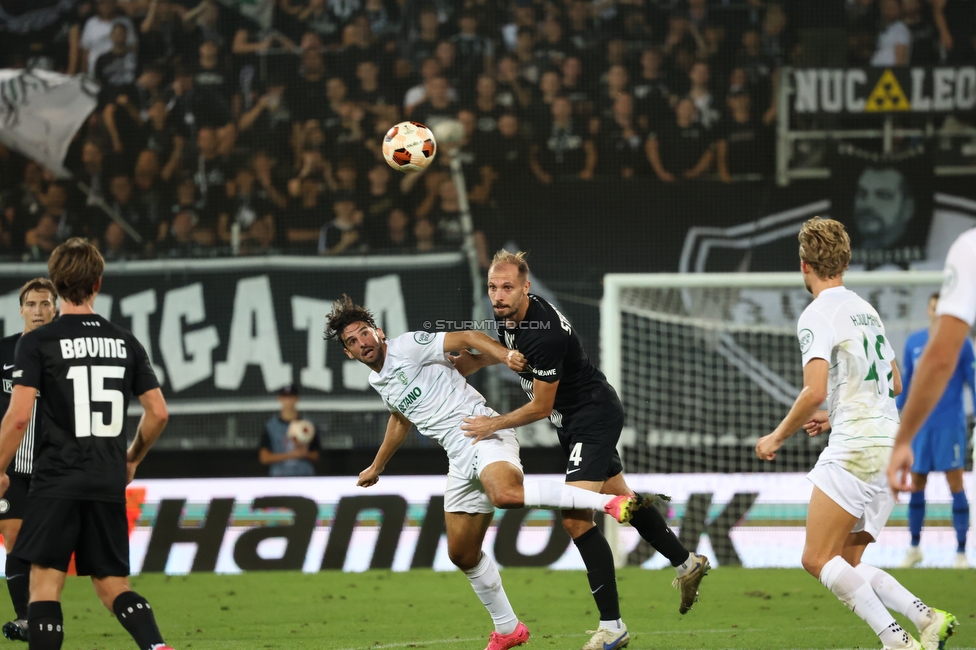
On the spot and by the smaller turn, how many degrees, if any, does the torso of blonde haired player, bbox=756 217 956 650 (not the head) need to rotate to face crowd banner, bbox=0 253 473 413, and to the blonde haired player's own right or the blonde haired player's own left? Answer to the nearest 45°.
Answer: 0° — they already face it

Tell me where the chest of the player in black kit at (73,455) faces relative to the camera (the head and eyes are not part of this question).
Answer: away from the camera

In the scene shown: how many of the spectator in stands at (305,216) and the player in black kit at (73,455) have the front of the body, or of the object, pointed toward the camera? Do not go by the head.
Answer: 1

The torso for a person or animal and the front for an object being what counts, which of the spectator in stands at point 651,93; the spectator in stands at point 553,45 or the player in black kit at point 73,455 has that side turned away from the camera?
the player in black kit

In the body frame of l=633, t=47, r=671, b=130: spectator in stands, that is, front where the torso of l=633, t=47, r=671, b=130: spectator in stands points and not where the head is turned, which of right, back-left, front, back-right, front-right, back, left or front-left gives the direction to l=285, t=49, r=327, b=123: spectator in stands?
right

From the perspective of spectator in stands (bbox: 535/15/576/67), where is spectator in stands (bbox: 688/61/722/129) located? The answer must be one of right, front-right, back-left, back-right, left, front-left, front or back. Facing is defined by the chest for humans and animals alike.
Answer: left

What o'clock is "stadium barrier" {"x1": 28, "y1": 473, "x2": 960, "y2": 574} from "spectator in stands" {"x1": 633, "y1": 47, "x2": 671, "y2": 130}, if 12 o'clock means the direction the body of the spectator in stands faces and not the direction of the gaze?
The stadium barrier is roughly at 1 o'clock from the spectator in stands.

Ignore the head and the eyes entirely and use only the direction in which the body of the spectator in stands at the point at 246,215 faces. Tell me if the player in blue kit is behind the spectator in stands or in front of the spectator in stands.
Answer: in front

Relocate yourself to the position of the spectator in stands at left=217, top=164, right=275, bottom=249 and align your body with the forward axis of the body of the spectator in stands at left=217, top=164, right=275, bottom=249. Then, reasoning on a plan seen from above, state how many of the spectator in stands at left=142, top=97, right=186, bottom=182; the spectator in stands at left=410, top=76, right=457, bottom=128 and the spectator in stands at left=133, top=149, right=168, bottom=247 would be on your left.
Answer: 1
